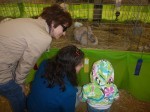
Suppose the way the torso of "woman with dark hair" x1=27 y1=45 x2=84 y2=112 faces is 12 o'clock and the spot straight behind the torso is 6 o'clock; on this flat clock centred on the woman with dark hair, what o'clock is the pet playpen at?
The pet playpen is roughly at 12 o'clock from the woman with dark hair.

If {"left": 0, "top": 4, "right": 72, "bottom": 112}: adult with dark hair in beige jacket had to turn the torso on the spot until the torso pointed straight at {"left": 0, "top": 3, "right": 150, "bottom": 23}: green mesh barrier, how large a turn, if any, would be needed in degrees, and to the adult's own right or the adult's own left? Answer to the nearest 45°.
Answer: approximately 45° to the adult's own left

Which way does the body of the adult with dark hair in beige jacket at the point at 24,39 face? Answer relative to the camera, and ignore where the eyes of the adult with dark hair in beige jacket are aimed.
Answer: to the viewer's right

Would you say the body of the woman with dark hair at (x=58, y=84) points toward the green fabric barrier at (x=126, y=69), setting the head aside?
yes

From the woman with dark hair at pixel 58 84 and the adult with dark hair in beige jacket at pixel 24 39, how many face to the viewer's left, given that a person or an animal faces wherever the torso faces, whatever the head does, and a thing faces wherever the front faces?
0

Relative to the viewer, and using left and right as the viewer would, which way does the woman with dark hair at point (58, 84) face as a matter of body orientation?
facing away from the viewer and to the right of the viewer

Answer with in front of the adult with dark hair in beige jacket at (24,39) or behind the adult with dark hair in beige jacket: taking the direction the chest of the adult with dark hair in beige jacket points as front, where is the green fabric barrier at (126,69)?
in front

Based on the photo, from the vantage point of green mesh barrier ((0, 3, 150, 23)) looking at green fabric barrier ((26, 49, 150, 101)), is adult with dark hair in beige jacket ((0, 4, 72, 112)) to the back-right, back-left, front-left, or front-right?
front-right

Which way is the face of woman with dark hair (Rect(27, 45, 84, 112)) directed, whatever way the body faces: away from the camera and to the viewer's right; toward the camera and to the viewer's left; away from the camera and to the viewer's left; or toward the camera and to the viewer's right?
away from the camera and to the viewer's right

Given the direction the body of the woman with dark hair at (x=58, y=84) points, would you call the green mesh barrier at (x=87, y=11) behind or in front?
in front

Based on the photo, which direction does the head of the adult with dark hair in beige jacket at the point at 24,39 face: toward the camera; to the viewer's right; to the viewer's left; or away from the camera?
to the viewer's right
